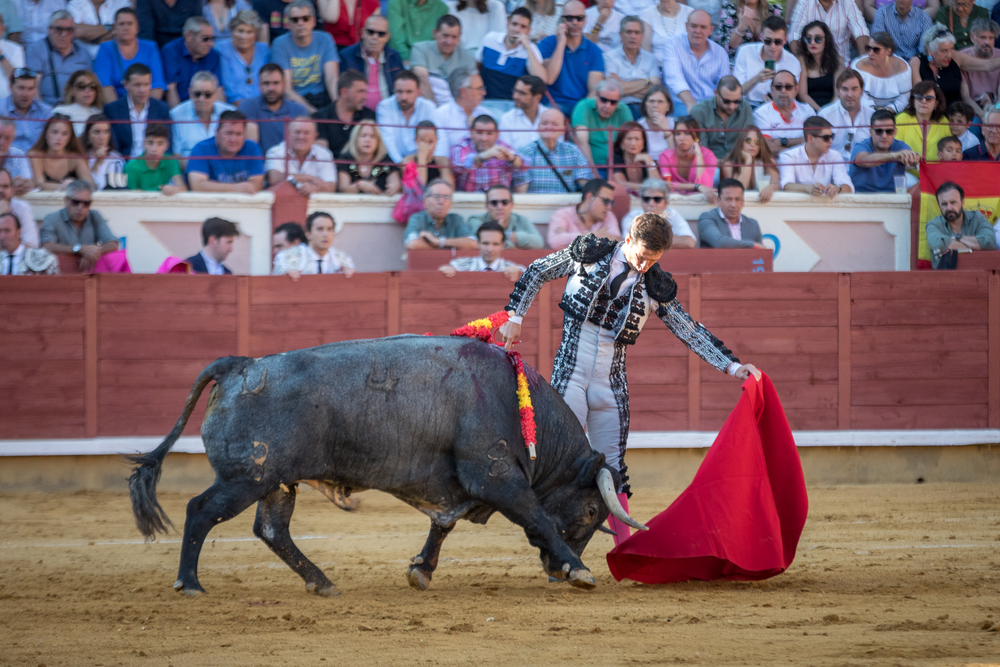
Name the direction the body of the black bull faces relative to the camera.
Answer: to the viewer's right

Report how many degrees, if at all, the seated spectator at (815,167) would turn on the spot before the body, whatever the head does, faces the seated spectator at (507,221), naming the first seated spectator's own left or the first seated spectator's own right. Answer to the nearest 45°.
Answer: approximately 45° to the first seated spectator's own right

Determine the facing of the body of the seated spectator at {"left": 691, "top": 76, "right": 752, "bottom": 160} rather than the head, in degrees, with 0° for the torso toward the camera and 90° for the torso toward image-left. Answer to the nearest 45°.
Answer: approximately 0°

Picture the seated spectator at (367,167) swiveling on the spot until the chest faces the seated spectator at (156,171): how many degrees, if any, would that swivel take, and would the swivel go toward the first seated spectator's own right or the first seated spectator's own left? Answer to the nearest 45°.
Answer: approximately 90° to the first seated spectator's own right

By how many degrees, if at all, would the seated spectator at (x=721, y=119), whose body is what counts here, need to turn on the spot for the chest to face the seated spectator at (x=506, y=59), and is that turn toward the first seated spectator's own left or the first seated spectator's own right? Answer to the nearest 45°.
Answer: approximately 90° to the first seated spectator's own right

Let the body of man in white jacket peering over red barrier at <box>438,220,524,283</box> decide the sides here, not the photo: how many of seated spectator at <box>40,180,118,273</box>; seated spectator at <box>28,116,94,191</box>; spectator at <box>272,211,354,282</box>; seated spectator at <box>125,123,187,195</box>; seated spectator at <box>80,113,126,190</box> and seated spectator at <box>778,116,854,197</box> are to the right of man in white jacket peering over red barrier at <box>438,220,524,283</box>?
5

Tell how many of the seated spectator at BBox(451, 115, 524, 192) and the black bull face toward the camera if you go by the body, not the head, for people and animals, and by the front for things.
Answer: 1

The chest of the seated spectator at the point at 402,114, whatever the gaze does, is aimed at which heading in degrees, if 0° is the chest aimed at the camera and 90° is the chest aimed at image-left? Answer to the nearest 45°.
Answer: approximately 0°
